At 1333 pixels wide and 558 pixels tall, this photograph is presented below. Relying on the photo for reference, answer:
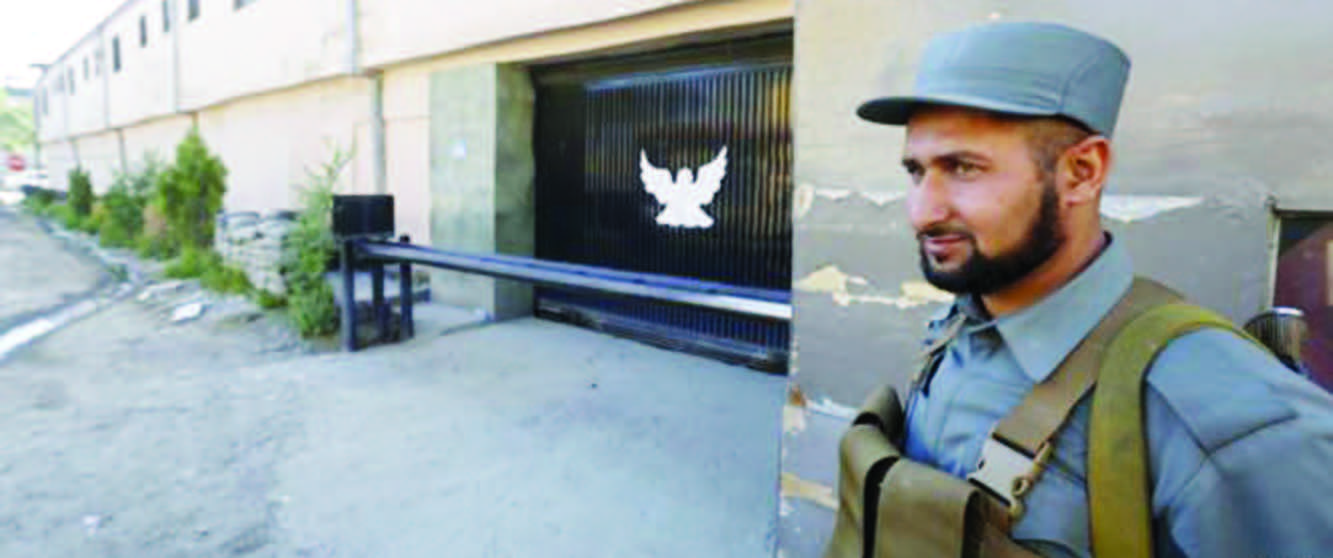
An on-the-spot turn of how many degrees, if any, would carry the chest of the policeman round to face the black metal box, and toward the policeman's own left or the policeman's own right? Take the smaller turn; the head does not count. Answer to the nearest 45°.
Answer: approximately 90° to the policeman's own right

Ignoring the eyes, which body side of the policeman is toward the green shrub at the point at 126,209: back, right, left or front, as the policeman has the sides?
right

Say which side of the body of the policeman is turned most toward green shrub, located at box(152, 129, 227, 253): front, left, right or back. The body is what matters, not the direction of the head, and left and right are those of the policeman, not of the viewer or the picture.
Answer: right

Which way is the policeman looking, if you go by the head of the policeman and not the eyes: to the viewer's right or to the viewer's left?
to the viewer's left

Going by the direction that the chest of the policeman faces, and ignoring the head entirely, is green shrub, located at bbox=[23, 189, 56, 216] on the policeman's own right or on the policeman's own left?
on the policeman's own right

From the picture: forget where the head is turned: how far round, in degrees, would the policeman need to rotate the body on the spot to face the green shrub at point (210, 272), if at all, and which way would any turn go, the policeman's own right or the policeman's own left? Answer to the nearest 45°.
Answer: approximately 90° to the policeman's own right

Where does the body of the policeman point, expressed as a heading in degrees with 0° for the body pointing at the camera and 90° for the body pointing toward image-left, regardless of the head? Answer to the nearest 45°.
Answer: approximately 45°

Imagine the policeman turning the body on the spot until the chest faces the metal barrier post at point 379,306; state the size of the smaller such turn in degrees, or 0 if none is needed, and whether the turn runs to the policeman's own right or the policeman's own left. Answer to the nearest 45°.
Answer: approximately 90° to the policeman's own right
